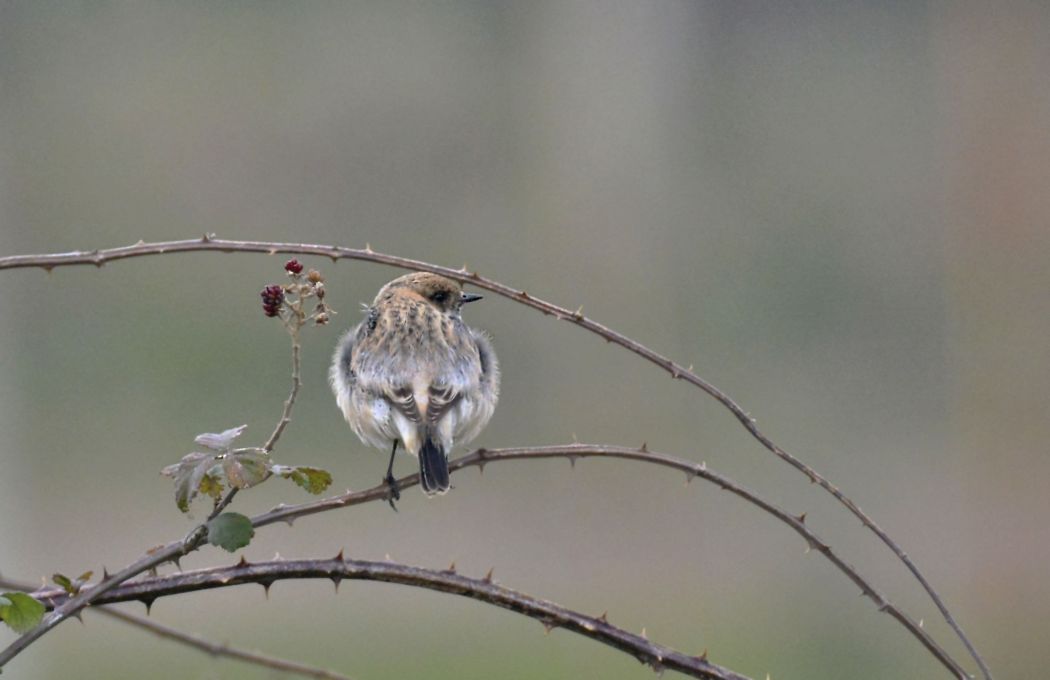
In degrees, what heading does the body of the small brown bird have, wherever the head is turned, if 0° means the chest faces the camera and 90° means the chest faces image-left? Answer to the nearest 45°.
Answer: approximately 180°

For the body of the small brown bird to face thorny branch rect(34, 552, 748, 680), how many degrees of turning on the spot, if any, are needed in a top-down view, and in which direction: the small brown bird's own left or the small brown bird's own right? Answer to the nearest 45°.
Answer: approximately 180°
